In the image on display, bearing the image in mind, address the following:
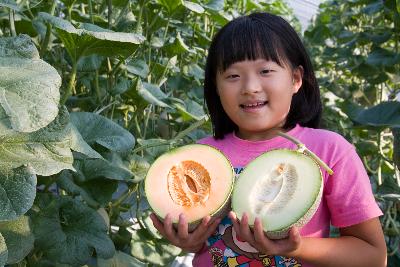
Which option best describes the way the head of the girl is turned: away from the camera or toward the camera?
toward the camera

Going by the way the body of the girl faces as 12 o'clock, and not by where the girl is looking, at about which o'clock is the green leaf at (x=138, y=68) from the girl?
The green leaf is roughly at 3 o'clock from the girl.

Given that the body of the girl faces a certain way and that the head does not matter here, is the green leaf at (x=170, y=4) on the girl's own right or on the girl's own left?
on the girl's own right

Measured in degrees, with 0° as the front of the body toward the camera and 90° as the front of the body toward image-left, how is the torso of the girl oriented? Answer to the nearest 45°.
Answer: approximately 45°

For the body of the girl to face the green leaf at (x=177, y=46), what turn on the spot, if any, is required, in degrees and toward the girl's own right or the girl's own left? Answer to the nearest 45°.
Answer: approximately 90° to the girl's own right
